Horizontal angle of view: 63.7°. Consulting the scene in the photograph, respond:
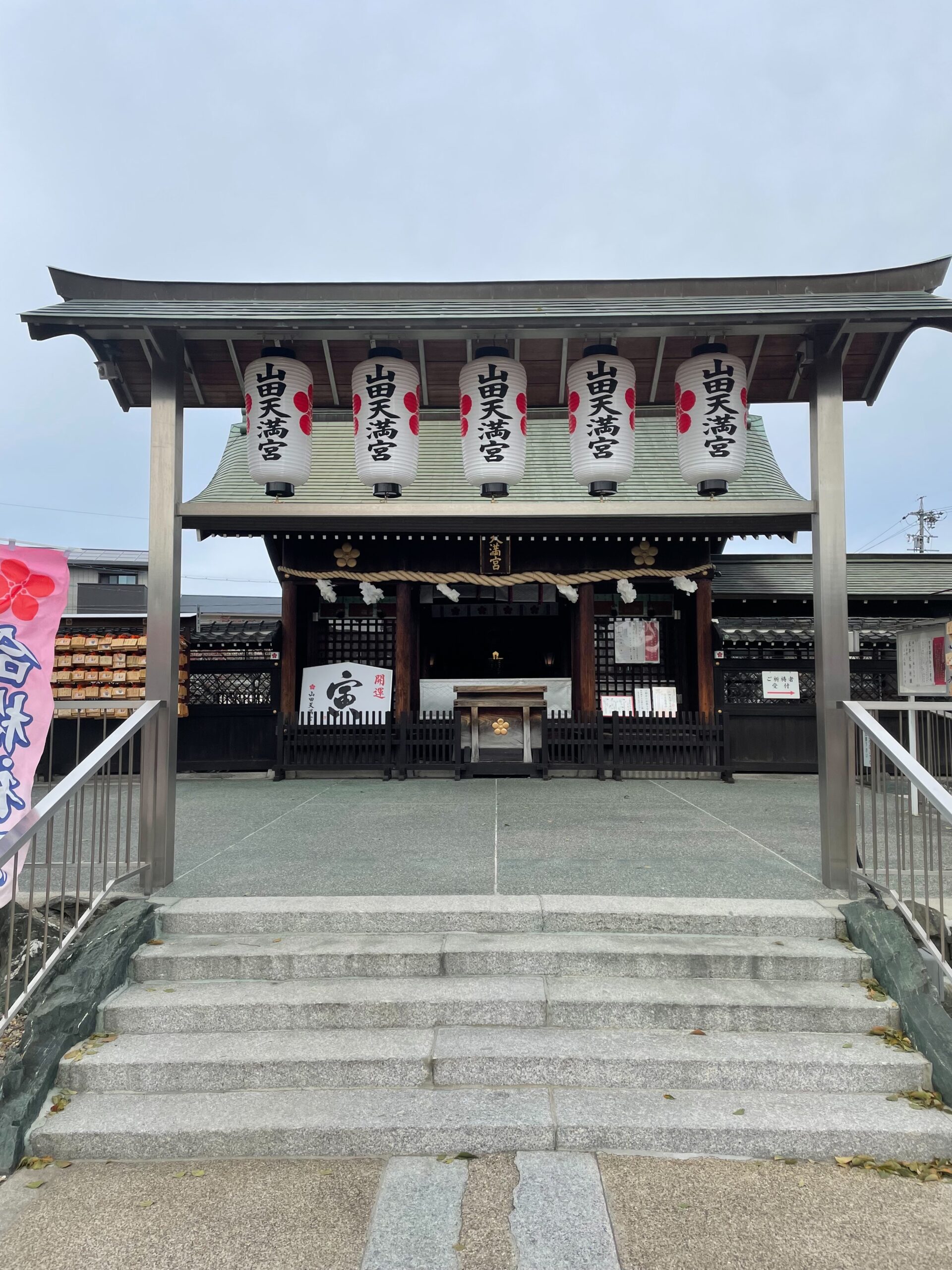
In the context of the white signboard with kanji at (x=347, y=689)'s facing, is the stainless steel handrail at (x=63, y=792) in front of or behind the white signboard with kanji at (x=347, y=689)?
in front

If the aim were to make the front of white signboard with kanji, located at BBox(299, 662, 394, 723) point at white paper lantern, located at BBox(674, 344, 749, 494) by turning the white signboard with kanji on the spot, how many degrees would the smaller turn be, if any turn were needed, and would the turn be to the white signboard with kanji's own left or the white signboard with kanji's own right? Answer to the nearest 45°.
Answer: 0° — it already faces it

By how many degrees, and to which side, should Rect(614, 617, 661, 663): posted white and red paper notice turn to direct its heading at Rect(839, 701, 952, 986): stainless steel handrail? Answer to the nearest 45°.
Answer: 0° — it already faces it

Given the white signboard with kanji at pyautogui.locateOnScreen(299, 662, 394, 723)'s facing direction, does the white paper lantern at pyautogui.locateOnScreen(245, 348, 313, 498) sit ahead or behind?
ahead

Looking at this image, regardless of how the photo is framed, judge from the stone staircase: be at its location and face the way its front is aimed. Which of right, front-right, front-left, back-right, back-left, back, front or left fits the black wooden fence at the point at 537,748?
back

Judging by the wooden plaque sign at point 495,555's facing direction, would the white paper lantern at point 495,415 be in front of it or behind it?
in front

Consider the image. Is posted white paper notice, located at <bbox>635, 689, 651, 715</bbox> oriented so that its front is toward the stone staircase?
yes
